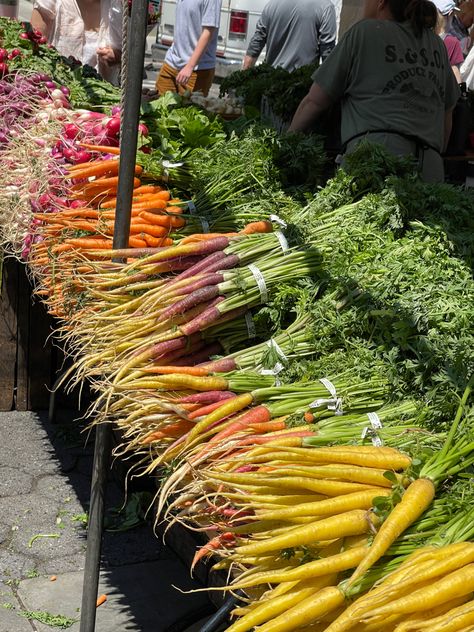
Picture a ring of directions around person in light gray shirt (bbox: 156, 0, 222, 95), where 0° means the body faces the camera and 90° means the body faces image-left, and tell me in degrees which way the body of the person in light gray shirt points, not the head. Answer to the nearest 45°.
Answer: approximately 45°

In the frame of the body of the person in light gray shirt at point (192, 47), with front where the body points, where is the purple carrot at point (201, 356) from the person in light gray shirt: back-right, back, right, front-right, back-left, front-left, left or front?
front-left

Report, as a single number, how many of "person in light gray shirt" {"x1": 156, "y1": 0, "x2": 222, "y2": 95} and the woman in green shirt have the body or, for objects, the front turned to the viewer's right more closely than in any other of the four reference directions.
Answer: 0

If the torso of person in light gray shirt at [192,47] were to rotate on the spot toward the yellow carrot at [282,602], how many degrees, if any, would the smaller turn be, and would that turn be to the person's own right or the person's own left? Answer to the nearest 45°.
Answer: approximately 45° to the person's own left

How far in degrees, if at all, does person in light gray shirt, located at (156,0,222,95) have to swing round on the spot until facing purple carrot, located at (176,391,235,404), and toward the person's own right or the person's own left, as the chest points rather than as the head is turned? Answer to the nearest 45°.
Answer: approximately 45° to the person's own left

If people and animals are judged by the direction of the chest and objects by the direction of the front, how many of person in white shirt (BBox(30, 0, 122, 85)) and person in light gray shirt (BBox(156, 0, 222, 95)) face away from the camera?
0

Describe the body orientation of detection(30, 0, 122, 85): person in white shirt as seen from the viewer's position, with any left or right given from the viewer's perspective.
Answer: facing the viewer and to the right of the viewer
